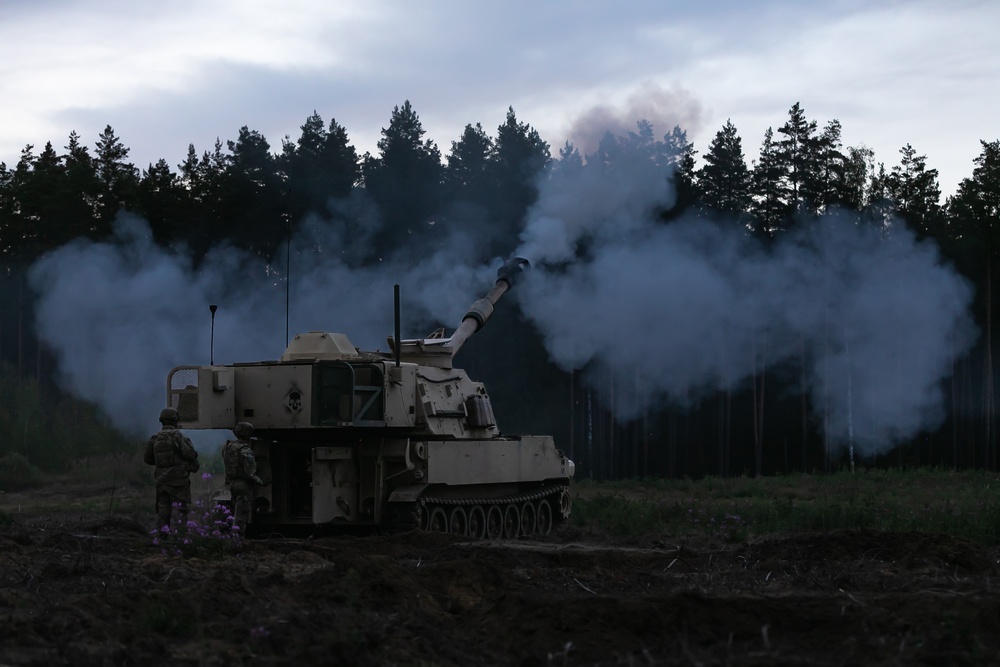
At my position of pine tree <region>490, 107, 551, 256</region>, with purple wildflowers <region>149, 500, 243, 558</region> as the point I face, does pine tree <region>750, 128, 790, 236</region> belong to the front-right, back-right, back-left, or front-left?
back-left

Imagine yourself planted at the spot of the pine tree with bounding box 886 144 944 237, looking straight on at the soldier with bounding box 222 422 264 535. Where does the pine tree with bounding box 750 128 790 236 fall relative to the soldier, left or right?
right

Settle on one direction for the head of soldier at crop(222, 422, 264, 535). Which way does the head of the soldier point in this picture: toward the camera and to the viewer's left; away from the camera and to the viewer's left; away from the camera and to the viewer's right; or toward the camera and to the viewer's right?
away from the camera and to the viewer's right

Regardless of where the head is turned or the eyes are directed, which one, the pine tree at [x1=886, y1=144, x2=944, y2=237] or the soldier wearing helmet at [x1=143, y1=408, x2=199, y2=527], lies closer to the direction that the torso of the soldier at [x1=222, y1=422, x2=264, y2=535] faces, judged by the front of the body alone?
the pine tree

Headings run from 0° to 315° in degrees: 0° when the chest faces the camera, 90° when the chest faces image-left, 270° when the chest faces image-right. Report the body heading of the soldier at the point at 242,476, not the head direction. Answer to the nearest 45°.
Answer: approximately 225°

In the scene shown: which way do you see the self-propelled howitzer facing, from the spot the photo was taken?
facing away from the viewer and to the right of the viewer

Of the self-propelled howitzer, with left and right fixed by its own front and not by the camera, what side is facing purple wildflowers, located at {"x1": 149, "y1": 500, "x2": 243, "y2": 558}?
back

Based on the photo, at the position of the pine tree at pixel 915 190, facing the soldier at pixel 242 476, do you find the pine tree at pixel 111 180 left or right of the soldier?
right
